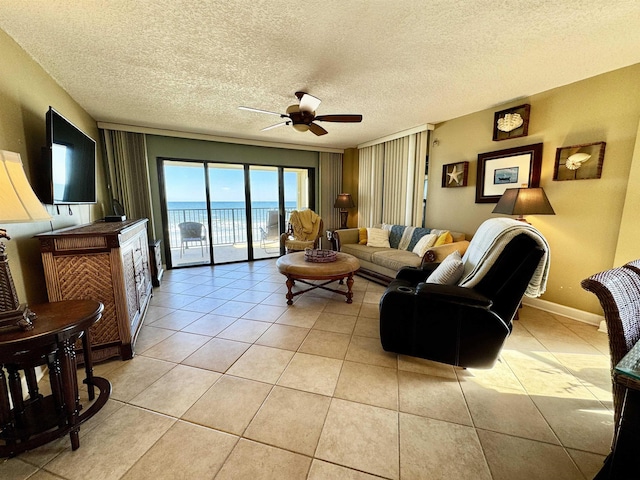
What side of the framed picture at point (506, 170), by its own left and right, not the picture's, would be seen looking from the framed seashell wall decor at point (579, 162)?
left

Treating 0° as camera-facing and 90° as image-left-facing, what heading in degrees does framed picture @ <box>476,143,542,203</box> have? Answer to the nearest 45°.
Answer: approximately 45°

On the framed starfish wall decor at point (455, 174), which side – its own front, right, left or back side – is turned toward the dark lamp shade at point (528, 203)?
left

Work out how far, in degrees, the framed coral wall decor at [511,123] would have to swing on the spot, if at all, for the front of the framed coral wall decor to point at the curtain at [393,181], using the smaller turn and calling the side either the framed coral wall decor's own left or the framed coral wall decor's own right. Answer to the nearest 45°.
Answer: approximately 90° to the framed coral wall decor's own right

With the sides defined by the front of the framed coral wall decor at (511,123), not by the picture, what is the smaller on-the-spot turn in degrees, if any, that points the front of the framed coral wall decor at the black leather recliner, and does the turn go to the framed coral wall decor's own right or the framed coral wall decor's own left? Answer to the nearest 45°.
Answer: approximately 45° to the framed coral wall decor's own left
